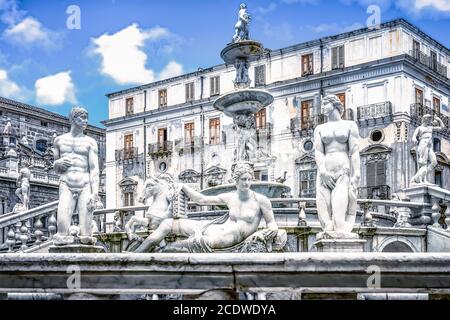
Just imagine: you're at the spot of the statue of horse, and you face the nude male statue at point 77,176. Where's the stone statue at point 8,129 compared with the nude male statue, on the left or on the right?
right

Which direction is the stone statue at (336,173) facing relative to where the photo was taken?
toward the camera

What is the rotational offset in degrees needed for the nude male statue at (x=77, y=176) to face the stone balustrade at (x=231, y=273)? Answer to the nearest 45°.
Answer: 0° — it already faces it

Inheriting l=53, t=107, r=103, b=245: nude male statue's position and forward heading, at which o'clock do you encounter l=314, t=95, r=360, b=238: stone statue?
The stone statue is roughly at 10 o'clock from the nude male statue.

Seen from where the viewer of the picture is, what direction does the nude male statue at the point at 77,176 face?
facing the viewer

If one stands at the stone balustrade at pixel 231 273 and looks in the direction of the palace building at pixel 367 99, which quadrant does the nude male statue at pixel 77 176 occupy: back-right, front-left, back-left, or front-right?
front-left

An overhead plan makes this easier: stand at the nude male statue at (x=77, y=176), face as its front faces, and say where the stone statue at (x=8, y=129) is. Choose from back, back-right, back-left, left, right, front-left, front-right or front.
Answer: back

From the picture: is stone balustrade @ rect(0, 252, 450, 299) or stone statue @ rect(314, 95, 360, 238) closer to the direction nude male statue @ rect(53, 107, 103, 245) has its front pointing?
the stone balustrade

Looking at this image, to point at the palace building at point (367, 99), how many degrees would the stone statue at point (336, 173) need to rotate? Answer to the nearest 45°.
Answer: approximately 180°

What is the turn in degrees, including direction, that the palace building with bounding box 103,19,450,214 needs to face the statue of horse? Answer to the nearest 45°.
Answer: approximately 45° to its left

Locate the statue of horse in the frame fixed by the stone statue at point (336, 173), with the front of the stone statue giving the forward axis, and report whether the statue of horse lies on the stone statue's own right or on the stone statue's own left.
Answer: on the stone statue's own right

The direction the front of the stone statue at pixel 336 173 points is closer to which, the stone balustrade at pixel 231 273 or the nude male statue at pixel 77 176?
the stone balustrade

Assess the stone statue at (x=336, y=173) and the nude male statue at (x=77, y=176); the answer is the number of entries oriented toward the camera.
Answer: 2

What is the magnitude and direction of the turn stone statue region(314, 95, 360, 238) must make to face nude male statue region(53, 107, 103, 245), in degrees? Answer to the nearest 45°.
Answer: approximately 90° to its right

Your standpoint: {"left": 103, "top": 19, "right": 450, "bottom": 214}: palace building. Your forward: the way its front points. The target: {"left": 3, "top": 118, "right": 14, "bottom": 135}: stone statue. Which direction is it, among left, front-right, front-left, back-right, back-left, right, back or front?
front-right
